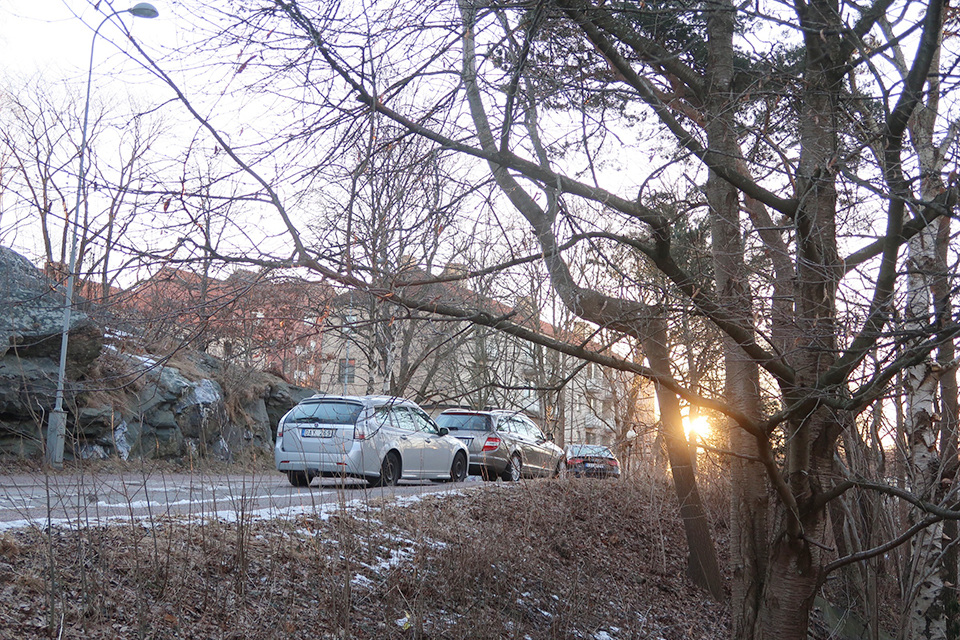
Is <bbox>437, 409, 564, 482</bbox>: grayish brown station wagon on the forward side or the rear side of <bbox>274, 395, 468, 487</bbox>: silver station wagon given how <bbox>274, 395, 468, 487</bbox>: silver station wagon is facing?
on the forward side

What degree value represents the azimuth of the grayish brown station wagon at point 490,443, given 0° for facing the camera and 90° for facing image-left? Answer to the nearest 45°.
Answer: approximately 225°

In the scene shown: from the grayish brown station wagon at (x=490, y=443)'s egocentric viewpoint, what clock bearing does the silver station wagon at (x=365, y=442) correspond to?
the silver station wagon at (x=365, y=442) is roughly at 5 o'clock from the grayish brown station wagon at (x=490, y=443).

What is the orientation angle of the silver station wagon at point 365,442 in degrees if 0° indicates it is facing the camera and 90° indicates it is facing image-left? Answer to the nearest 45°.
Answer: approximately 225°

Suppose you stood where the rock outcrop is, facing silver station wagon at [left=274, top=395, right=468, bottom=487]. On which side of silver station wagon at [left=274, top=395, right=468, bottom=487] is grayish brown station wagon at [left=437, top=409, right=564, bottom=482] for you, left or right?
left

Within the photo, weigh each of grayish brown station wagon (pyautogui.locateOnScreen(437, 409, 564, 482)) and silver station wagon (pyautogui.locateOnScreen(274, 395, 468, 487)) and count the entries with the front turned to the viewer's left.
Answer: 0

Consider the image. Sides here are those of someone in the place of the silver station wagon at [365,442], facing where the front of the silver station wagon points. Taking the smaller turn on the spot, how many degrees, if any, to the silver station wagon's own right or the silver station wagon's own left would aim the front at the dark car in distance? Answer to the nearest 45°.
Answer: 0° — it already faces it

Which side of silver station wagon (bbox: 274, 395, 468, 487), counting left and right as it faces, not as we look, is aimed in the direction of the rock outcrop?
left
